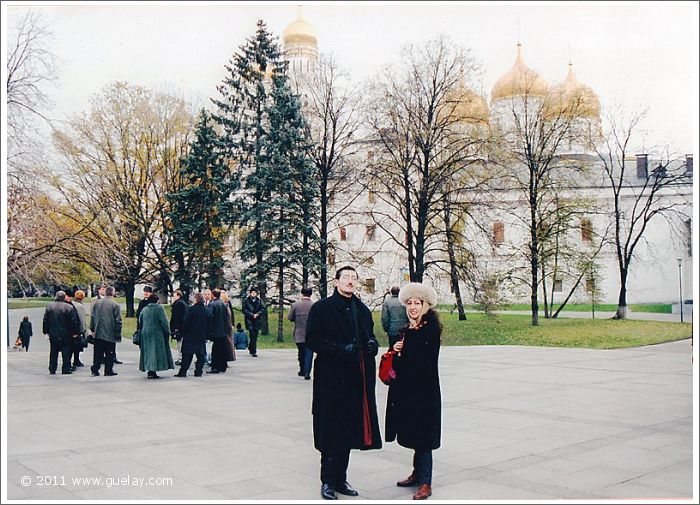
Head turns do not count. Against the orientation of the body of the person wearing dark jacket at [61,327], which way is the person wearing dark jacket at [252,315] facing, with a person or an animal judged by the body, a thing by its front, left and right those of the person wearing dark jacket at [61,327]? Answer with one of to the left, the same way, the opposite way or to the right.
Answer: the opposite way

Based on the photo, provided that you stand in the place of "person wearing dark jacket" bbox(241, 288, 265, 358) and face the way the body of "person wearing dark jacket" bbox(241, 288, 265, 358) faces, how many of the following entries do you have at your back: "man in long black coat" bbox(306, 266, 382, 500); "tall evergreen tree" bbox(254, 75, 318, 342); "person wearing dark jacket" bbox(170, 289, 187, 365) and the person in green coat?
1

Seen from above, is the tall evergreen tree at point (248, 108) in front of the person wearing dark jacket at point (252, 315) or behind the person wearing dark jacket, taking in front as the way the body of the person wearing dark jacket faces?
behind

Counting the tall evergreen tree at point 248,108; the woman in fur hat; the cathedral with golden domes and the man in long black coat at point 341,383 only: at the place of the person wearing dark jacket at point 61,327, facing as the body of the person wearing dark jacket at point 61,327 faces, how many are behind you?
2

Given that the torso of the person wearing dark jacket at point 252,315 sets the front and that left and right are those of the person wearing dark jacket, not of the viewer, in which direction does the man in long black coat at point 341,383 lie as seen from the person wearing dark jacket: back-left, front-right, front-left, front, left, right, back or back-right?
front

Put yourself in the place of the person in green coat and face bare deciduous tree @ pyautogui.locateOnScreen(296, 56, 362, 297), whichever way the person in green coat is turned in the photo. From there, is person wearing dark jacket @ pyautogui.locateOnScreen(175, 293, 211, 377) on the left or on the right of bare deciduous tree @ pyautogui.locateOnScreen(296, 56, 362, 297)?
right

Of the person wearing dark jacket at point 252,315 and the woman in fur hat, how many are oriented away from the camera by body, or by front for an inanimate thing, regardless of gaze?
0

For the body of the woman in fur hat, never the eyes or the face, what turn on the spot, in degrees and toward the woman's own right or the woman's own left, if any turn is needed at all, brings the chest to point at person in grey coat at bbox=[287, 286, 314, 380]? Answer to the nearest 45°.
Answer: approximately 135° to the woman's own right

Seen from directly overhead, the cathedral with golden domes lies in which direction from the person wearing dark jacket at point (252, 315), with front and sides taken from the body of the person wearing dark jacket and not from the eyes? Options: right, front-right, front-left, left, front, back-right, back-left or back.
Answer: back-left

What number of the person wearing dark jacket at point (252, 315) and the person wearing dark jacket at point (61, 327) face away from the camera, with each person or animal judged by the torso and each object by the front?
1

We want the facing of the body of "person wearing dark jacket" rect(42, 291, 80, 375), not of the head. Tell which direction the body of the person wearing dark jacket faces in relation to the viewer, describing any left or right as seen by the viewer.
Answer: facing away from the viewer

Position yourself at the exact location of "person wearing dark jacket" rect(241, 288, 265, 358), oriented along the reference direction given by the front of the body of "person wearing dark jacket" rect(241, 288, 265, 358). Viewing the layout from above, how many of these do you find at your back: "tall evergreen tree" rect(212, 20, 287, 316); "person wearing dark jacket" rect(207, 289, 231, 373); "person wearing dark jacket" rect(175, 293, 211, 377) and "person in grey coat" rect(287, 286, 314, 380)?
1

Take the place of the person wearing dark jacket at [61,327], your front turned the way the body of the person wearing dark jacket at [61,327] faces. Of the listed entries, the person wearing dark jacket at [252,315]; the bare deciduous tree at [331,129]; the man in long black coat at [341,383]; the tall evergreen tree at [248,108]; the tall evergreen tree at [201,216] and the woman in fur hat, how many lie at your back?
2

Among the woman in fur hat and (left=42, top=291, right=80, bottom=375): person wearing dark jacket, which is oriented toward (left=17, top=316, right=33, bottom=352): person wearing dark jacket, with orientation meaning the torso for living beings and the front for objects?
(left=42, top=291, right=80, bottom=375): person wearing dark jacket

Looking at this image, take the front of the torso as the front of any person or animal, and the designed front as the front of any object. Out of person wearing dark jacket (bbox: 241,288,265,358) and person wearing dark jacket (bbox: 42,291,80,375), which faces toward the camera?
person wearing dark jacket (bbox: 241,288,265,358)

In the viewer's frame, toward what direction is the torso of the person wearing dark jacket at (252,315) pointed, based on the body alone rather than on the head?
toward the camera

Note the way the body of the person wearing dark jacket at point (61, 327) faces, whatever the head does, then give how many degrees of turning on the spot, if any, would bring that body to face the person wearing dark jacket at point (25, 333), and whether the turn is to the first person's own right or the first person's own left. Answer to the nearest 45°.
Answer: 0° — they already face them

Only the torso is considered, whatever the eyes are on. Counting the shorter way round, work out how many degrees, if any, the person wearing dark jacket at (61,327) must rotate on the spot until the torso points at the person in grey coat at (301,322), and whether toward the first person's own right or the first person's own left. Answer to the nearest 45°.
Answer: approximately 135° to the first person's own right
